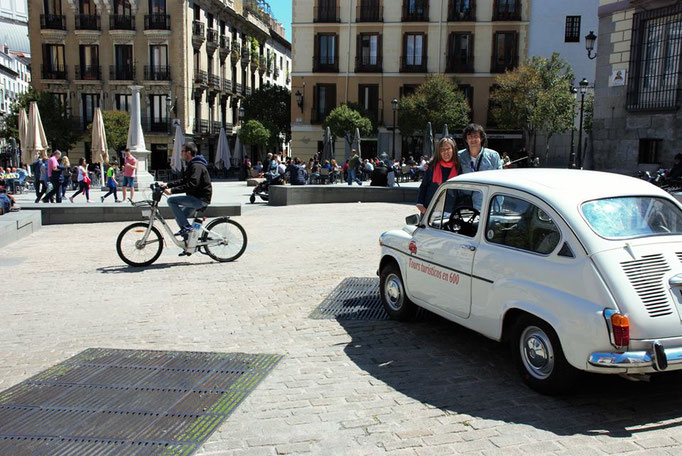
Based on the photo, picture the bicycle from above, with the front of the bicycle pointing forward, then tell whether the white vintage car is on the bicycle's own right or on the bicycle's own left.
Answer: on the bicycle's own left

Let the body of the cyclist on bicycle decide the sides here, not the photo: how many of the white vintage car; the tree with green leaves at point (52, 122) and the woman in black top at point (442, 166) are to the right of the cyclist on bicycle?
1

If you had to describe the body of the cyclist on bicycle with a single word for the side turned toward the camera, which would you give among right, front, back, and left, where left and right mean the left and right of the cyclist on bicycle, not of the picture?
left

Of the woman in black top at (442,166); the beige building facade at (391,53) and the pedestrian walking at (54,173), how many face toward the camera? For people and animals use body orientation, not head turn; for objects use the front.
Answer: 2

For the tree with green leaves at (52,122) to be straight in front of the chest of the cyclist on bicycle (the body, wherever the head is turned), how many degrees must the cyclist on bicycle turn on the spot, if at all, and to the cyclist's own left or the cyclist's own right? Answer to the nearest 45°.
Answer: approximately 90° to the cyclist's own right

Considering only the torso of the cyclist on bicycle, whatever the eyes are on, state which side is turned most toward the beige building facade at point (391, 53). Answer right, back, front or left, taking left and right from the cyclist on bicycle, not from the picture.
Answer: right

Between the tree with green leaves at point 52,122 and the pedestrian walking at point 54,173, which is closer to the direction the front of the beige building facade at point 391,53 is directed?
the pedestrian walking

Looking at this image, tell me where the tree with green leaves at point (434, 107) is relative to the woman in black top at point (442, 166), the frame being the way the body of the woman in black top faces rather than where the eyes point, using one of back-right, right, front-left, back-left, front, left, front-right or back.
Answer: back

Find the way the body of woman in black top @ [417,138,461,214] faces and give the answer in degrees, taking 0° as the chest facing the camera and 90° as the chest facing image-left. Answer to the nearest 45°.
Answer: approximately 0°

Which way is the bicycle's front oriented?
to the viewer's left

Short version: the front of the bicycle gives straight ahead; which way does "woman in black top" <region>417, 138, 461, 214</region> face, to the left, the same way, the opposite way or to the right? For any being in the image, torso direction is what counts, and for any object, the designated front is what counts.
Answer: to the left
